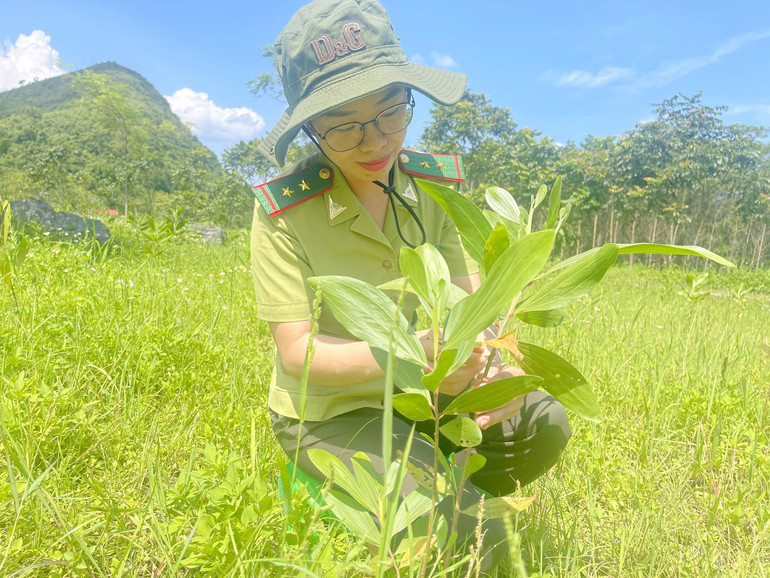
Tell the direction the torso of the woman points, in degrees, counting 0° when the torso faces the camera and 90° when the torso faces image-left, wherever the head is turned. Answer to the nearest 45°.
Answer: approximately 315°

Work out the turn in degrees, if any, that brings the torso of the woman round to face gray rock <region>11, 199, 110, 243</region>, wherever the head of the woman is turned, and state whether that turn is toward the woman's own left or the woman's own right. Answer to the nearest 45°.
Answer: approximately 180°
